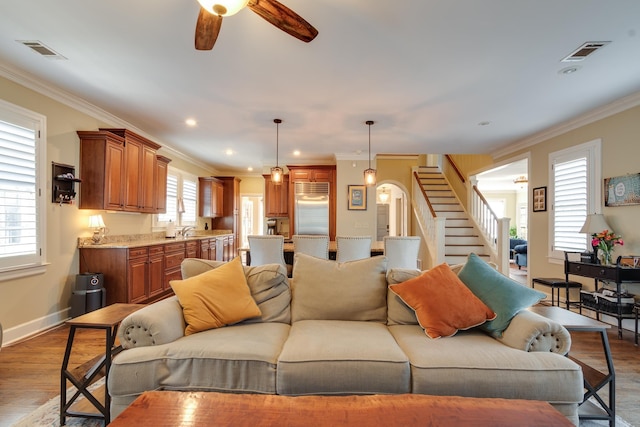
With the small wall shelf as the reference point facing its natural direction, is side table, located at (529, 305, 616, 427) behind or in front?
in front

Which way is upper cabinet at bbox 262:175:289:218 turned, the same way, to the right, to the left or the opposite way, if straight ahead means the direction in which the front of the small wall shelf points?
to the right

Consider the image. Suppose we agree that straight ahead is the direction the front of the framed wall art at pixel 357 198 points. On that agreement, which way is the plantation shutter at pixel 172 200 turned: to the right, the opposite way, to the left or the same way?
to the left

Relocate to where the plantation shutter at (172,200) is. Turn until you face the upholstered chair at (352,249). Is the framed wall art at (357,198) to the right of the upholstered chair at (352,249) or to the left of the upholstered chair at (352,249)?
left

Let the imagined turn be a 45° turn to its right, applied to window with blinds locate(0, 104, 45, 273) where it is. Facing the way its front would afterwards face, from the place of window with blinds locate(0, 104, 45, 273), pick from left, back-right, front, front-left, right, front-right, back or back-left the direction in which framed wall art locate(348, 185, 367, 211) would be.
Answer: left

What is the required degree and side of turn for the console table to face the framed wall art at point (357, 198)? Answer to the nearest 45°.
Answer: approximately 45° to its right

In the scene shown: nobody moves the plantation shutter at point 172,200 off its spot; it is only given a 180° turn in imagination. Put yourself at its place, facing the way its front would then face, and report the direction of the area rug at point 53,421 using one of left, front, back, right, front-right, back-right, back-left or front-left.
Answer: back-left

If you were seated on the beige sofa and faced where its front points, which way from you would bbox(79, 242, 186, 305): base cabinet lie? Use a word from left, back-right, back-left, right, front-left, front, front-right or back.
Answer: back-right

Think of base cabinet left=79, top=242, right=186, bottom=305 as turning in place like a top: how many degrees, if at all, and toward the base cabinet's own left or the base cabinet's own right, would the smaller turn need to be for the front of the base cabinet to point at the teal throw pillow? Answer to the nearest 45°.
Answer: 0° — it already faces it

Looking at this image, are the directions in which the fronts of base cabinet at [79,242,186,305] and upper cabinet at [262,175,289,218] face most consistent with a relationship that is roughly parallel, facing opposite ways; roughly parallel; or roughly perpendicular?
roughly perpendicular

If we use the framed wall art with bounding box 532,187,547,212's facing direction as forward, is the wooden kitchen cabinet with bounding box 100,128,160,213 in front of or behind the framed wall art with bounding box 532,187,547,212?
in front

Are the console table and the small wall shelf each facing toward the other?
yes

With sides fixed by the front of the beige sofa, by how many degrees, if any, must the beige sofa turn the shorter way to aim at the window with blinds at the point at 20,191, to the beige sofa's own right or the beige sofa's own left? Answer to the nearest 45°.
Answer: approximately 90° to the beige sofa's own right

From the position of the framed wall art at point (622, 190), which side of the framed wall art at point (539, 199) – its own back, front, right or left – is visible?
left

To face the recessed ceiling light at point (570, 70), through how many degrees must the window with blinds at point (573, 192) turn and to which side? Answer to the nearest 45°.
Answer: approximately 45° to its left

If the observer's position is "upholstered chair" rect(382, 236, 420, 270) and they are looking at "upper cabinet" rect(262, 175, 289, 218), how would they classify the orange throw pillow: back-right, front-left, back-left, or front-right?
back-left
